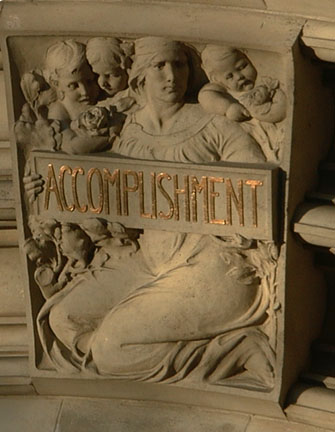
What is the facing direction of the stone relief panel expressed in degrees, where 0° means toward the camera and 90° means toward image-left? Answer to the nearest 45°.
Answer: approximately 0°
